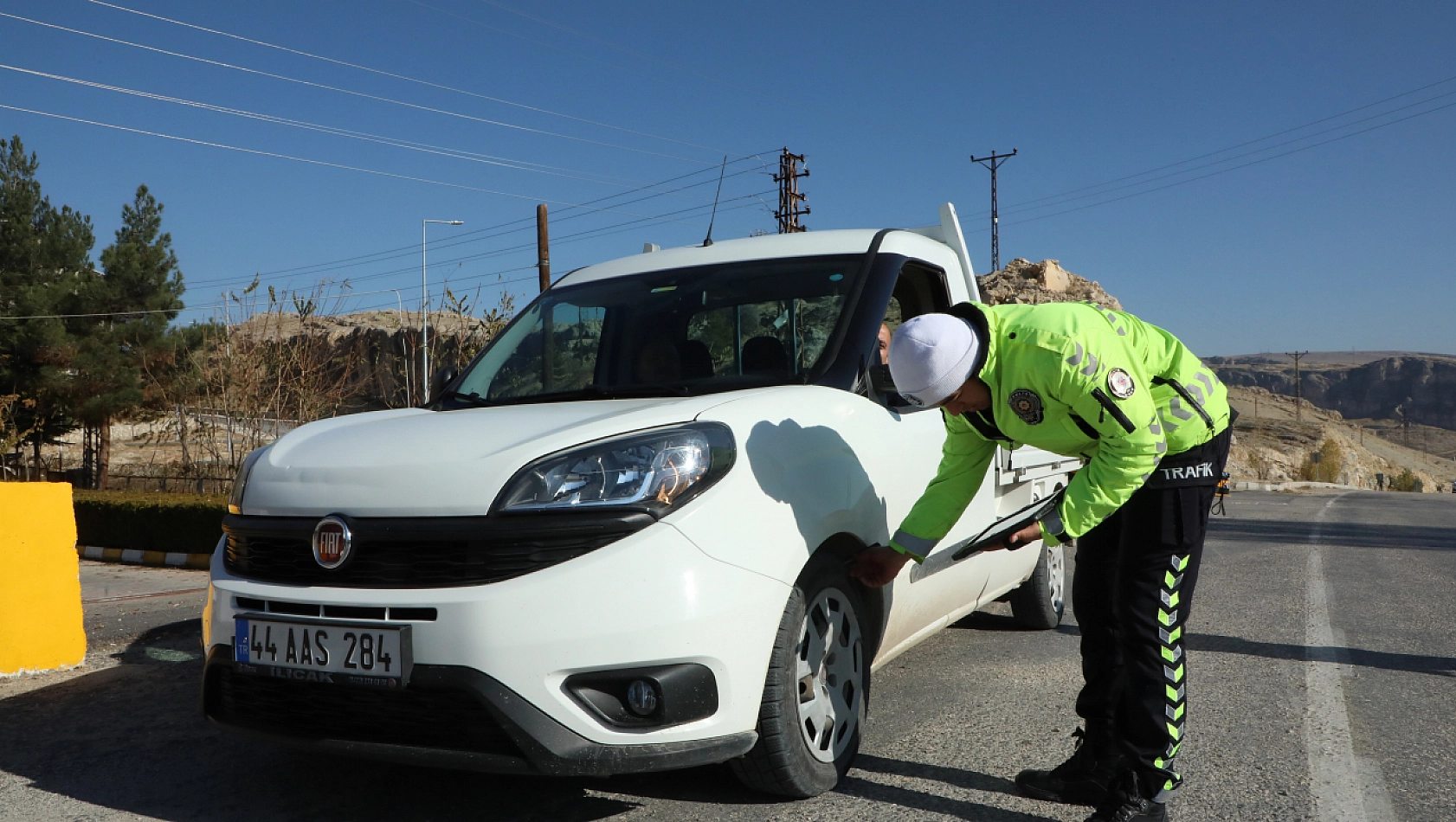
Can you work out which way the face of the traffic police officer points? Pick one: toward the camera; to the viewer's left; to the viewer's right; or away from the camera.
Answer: to the viewer's left

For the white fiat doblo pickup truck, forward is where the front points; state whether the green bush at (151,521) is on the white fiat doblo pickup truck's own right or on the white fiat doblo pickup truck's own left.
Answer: on the white fiat doblo pickup truck's own right

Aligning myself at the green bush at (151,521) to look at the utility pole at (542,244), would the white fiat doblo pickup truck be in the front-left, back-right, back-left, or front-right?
back-right

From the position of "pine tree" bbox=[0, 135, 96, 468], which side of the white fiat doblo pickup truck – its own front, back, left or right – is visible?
right

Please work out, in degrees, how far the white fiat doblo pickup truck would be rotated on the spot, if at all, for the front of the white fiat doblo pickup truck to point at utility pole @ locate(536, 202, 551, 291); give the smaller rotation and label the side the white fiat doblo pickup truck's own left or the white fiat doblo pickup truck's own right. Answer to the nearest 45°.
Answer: approximately 135° to the white fiat doblo pickup truck's own right

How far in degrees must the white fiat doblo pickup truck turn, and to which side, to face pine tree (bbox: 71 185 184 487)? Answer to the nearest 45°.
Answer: approximately 90° to its right

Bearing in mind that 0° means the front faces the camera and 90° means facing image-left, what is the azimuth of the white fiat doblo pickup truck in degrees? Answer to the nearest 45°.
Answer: approximately 45°

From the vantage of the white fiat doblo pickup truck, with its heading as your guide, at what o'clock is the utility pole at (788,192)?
The utility pole is roughly at 5 o'clock from the white fiat doblo pickup truck.

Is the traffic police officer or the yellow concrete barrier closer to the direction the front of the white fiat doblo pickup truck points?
the yellow concrete barrier

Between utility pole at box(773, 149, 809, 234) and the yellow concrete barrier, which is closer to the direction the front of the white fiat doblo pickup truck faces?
the yellow concrete barrier
